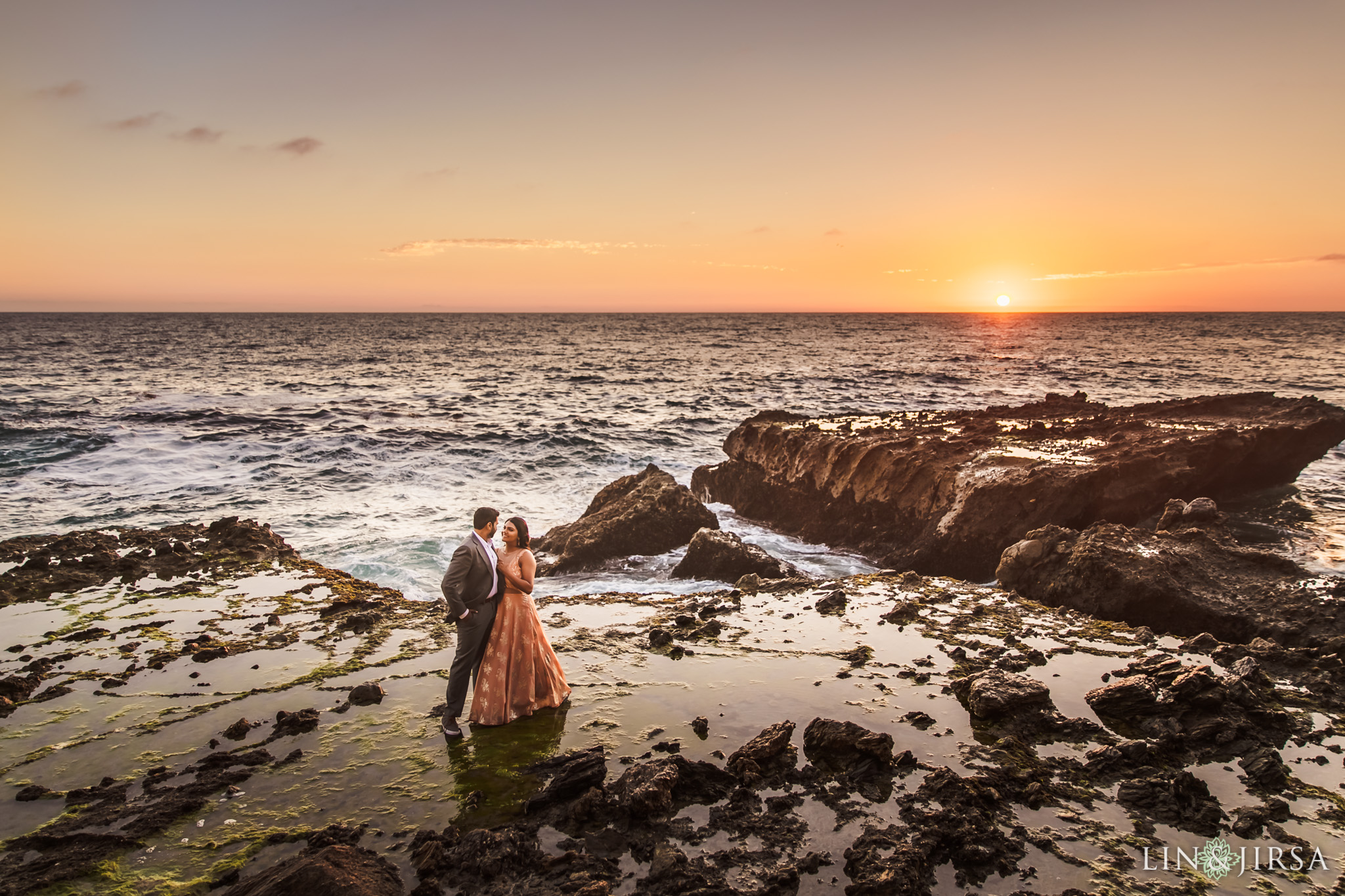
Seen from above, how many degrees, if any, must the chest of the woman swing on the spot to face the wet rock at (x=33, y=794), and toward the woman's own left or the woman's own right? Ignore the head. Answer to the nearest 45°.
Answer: approximately 45° to the woman's own right

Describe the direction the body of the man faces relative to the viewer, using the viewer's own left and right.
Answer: facing the viewer and to the right of the viewer

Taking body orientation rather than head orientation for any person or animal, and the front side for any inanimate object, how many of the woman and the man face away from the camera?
0

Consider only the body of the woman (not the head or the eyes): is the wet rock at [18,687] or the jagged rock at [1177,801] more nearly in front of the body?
the wet rock

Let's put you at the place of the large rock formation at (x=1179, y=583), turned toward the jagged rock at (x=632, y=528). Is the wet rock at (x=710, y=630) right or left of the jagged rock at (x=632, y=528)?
left

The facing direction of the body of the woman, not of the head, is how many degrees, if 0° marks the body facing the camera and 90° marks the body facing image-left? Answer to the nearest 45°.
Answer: approximately 45°

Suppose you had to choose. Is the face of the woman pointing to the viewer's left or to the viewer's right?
to the viewer's left

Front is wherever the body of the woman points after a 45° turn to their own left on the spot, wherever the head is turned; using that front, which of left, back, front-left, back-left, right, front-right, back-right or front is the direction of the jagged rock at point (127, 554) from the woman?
back-right

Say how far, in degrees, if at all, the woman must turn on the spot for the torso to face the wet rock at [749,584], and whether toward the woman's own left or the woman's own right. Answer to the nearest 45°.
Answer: approximately 180°

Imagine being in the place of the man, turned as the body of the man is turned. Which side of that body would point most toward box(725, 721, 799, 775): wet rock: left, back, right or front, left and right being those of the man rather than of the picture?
front

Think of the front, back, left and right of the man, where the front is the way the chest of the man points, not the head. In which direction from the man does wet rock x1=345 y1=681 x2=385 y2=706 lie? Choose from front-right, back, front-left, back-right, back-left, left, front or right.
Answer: back

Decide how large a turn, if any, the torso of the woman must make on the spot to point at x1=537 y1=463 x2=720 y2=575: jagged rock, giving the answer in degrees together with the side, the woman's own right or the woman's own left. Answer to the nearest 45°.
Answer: approximately 135° to the woman's own right

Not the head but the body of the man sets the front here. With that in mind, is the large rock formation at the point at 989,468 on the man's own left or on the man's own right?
on the man's own left
